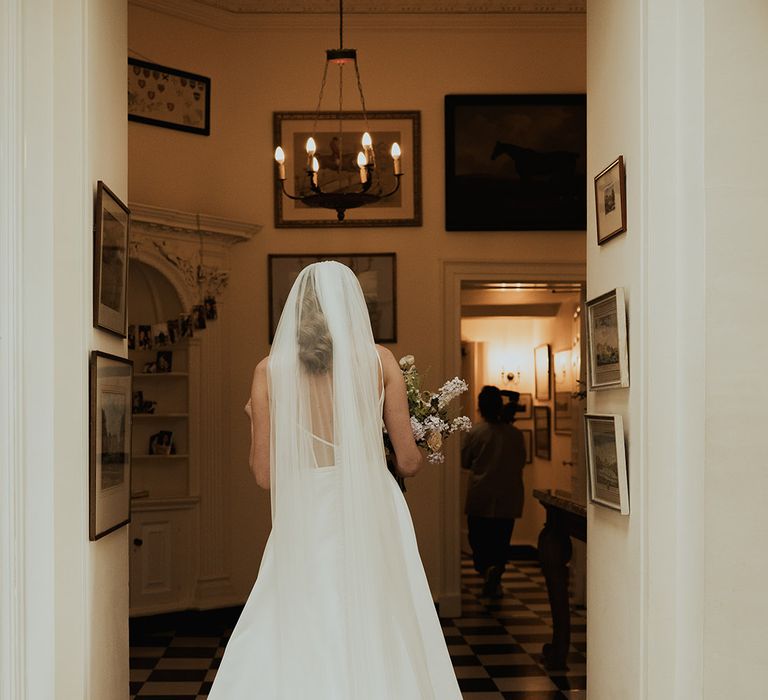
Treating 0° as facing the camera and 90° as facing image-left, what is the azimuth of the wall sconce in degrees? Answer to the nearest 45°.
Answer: approximately 0°

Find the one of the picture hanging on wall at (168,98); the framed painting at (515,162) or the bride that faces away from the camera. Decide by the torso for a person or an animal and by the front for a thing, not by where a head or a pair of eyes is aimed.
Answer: the bride

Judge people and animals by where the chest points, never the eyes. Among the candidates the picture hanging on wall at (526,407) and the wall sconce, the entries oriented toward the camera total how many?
2

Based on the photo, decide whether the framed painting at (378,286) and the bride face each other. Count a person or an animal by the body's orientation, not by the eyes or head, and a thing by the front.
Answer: yes

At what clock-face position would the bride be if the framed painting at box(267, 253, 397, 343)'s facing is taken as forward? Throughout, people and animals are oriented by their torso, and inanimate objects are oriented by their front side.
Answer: The bride is roughly at 12 o'clock from the framed painting.

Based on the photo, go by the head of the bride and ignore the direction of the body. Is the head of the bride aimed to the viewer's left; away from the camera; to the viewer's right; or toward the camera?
away from the camera

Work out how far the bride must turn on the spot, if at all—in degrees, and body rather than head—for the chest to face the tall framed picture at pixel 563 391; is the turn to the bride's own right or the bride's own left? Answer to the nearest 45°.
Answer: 0° — they already face it

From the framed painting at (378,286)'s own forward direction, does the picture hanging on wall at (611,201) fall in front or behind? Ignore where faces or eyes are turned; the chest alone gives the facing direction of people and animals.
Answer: in front

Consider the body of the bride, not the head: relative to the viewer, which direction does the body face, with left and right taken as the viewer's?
facing away from the viewer

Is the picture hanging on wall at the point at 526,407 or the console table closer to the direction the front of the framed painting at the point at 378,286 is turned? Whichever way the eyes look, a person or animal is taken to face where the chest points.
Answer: the console table

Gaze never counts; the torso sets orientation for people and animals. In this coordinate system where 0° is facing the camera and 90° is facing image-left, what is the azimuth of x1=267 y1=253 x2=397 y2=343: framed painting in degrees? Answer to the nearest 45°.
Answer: approximately 0°

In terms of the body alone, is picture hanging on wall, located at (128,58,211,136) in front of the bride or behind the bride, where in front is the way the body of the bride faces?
in front

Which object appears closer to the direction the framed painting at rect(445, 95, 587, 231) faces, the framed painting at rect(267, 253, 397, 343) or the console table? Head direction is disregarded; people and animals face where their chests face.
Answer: the console table
